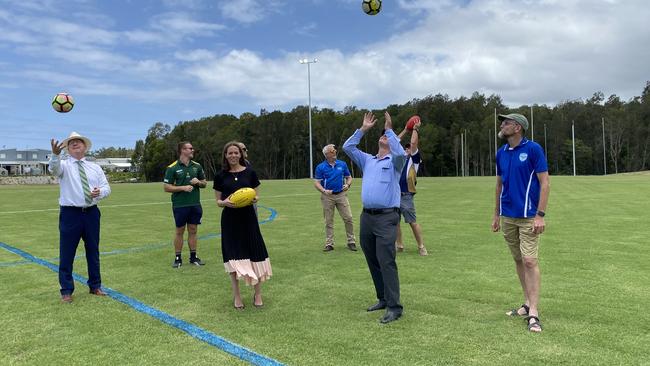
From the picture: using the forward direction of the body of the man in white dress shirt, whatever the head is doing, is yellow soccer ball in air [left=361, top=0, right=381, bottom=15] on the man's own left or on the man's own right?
on the man's own left

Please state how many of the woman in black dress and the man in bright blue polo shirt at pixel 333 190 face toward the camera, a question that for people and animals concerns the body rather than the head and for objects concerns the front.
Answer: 2

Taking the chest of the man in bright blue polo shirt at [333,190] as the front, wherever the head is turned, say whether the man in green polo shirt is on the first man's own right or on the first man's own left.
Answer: on the first man's own right

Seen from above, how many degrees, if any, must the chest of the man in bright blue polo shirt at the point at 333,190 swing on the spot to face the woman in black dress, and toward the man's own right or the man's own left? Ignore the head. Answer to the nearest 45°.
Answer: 0° — they already face them

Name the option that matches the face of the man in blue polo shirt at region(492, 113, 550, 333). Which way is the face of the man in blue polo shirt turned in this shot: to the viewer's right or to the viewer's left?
to the viewer's left

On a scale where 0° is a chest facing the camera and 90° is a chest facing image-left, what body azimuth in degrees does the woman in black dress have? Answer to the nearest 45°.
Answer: approximately 0°

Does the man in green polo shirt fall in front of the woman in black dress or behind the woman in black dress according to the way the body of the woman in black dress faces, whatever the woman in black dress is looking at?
behind
